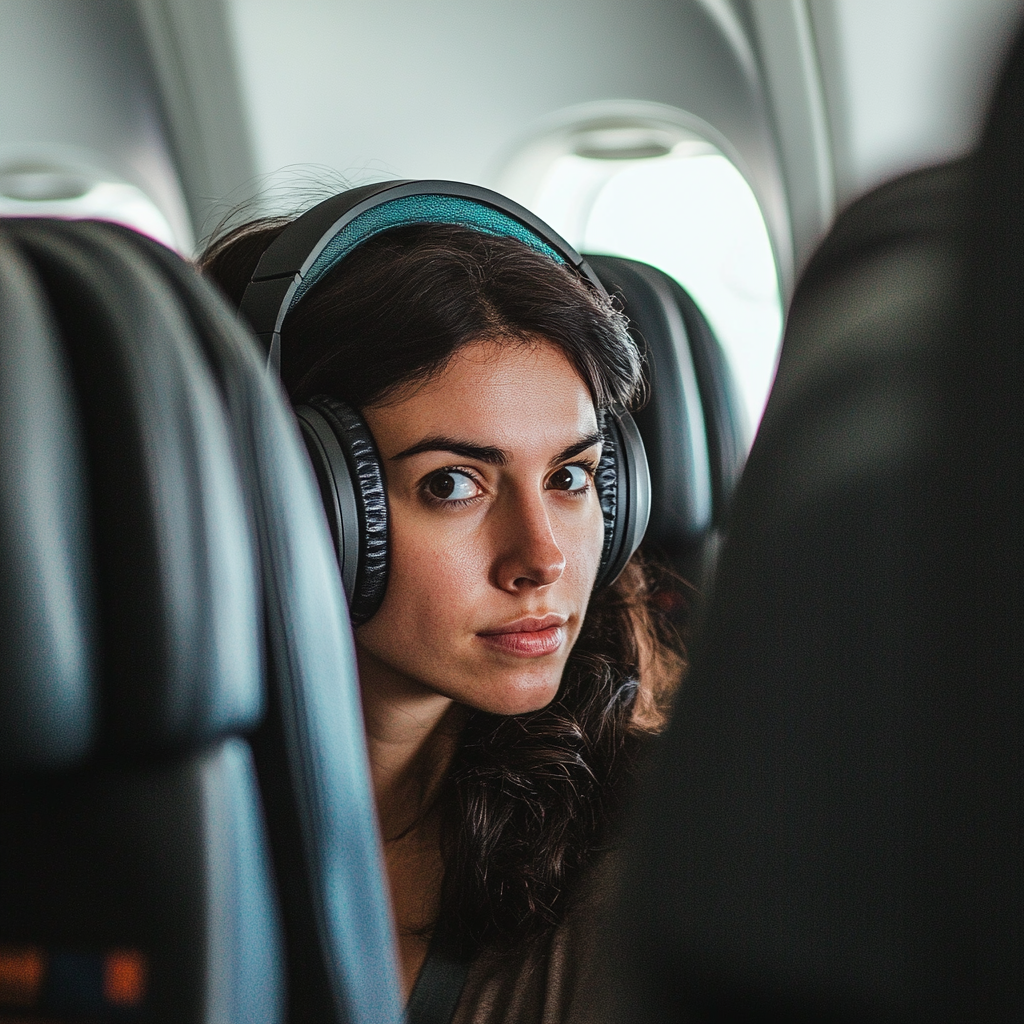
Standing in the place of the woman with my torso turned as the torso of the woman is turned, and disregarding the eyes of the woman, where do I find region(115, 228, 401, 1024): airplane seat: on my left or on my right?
on my right

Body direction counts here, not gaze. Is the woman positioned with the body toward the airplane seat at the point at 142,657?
no

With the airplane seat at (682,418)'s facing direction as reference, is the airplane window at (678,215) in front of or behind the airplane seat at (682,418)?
behind

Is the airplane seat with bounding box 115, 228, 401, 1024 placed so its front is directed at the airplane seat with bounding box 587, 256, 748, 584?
no

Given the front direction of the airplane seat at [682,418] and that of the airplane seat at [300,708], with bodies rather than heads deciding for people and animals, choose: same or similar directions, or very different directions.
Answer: same or similar directions

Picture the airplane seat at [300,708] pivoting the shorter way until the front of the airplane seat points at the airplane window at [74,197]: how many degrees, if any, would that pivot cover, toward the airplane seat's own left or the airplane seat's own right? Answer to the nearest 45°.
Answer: approximately 135° to the airplane seat's own right

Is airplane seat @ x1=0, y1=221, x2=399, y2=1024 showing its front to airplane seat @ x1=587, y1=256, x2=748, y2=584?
no

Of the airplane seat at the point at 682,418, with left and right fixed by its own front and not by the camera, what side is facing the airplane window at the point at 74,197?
right

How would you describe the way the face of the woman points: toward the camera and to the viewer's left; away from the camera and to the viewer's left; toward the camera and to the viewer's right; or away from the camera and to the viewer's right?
toward the camera and to the viewer's right

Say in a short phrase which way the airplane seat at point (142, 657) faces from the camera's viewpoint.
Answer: facing the viewer and to the left of the viewer

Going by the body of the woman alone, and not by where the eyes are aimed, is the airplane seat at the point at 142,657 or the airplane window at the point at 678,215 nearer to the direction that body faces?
the airplane seat
